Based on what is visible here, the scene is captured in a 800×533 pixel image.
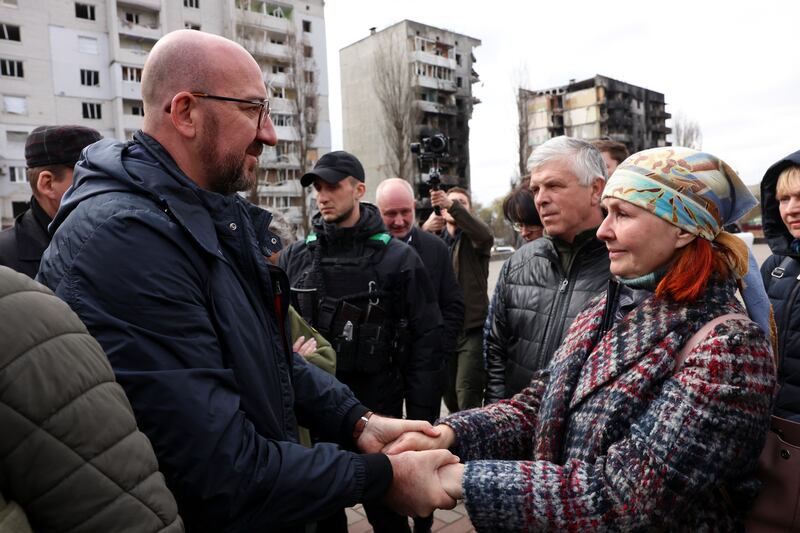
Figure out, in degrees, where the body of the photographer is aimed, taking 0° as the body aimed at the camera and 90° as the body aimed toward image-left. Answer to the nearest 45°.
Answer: approximately 45°

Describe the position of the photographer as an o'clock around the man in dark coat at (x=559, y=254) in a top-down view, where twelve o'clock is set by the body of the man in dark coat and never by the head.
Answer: The photographer is roughly at 4 o'clock from the man in dark coat.

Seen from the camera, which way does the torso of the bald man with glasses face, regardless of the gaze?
to the viewer's right

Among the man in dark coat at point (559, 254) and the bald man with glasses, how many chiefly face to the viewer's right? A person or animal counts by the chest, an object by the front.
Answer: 1

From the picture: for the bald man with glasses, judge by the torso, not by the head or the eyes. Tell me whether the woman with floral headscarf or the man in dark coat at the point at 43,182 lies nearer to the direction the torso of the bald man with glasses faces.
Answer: the woman with floral headscarf

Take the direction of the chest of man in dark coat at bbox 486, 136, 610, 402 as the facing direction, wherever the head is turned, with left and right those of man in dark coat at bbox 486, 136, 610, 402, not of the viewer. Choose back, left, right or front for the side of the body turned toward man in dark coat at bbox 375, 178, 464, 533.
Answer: right

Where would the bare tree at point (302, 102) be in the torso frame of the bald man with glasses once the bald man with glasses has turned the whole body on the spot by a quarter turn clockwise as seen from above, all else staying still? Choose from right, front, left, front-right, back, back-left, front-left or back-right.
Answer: back

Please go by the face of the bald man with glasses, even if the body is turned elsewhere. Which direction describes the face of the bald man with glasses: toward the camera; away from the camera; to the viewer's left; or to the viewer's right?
to the viewer's right

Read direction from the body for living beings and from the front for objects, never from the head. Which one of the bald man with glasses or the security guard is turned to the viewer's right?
the bald man with glasses

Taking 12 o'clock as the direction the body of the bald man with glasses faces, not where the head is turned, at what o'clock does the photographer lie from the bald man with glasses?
The photographer is roughly at 10 o'clock from the bald man with glasses.

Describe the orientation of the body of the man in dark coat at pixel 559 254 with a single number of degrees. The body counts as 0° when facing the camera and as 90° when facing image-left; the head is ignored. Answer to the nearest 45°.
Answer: approximately 45°

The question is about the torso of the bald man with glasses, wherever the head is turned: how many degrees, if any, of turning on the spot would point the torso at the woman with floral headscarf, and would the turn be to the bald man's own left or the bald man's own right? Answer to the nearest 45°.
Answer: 0° — they already face them

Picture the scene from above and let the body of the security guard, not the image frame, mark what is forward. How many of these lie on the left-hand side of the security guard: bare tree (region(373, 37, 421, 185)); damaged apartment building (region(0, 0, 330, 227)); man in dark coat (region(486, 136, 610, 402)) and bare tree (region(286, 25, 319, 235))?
1

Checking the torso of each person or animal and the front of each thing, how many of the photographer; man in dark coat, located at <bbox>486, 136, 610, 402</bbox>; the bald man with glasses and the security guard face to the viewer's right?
1

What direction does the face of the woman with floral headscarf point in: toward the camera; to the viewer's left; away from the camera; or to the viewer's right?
to the viewer's left

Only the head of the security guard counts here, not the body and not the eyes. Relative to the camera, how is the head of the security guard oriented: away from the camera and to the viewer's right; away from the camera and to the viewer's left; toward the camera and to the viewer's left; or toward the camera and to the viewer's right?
toward the camera and to the viewer's left

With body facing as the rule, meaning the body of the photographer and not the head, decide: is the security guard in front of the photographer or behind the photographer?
in front
